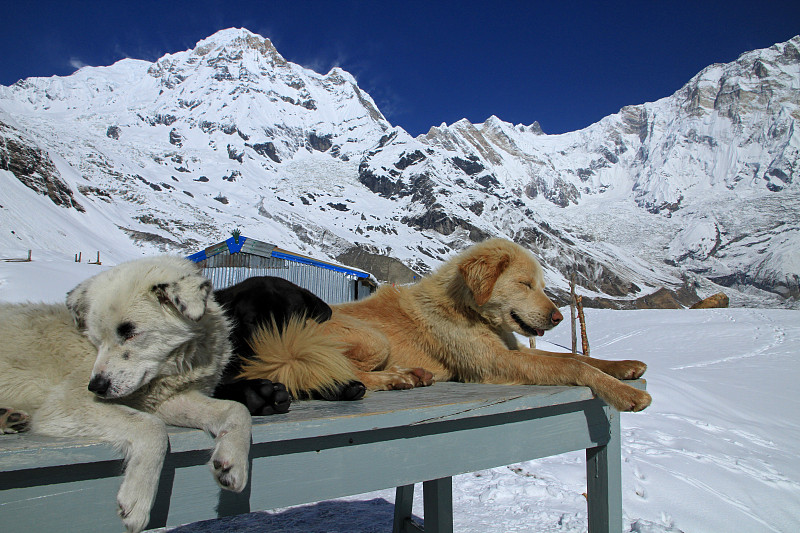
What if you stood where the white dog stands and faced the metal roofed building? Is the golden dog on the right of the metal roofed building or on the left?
right

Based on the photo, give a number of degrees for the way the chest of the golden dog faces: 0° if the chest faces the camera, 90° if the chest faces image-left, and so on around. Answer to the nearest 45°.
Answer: approximately 270°

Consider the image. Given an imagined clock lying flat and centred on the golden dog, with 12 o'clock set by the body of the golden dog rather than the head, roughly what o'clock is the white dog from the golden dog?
The white dog is roughly at 4 o'clock from the golden dog.

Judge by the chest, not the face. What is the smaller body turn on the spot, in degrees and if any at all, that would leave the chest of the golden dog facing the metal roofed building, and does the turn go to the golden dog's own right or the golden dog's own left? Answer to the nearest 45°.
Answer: approximately 135° to the golden dog's own left
